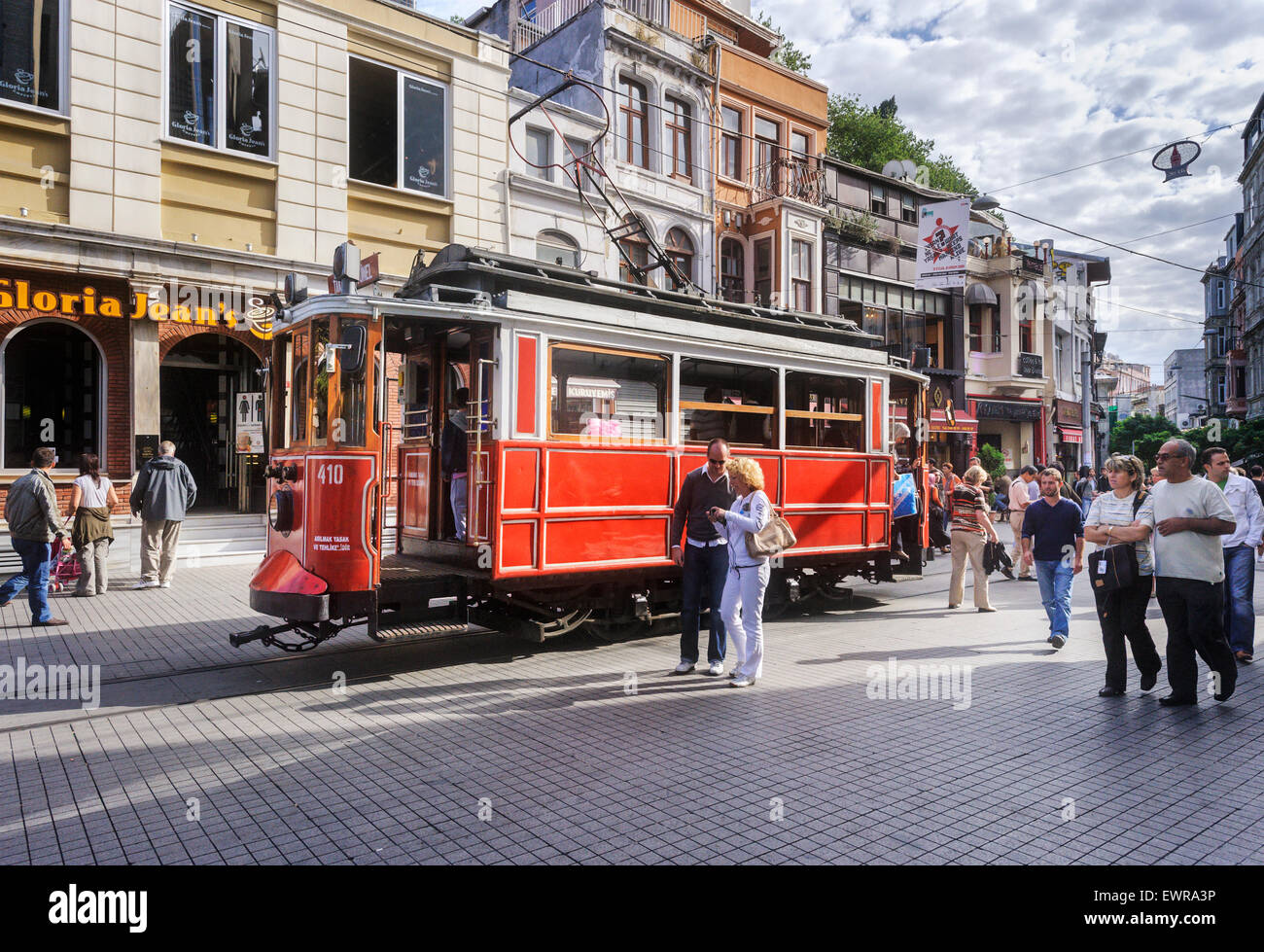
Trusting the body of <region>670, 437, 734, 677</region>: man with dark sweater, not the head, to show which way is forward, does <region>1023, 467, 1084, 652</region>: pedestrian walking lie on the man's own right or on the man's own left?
on the man's own left

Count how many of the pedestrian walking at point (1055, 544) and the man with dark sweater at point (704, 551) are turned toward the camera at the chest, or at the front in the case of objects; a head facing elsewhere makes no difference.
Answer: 2

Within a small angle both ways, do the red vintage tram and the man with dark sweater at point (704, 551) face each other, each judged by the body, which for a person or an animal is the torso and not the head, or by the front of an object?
no

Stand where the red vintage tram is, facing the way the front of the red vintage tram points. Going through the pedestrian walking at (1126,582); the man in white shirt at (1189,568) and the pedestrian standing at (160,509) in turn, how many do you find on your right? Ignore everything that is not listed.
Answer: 1

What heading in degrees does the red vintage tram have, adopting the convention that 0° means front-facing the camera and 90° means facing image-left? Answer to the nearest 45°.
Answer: approximately 45°

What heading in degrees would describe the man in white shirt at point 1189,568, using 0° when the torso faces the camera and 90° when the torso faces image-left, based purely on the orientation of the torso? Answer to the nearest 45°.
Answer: approximately 45°

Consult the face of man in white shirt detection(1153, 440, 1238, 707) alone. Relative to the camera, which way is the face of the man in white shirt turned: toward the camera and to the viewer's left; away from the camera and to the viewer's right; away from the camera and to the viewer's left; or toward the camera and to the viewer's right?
toward the camera and to the viewer's left

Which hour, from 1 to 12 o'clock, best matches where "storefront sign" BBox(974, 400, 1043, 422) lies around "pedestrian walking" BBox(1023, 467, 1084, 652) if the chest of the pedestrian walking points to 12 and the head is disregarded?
The storefront sign is roughly at 6 o'clock from the pedestrian walking.

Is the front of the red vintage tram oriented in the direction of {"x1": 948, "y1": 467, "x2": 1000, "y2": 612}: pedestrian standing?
no

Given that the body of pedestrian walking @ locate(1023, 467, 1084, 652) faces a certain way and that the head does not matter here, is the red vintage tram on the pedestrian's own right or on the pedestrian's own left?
on the pedestrian's own right

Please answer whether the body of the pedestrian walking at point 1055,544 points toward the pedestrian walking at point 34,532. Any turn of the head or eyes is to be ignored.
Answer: no

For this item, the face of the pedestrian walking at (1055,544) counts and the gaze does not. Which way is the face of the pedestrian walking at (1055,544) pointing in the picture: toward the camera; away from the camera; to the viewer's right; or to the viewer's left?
toward the camera

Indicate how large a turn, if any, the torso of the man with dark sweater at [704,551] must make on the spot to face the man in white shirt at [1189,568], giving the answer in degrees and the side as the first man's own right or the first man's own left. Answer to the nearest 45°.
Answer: approximately 90° to the first man's own left

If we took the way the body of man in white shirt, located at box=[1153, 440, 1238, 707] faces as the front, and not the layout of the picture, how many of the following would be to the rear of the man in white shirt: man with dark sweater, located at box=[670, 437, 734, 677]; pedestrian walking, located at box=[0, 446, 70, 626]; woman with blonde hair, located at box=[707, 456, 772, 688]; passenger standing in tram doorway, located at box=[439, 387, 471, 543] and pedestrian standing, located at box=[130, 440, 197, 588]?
0

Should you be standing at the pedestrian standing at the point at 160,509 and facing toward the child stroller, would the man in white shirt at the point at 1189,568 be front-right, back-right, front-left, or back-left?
back-left

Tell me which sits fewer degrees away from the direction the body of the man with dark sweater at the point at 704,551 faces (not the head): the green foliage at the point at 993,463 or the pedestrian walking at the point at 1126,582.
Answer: the pedestrian walking

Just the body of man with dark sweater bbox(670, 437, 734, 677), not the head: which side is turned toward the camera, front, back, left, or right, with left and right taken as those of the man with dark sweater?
front

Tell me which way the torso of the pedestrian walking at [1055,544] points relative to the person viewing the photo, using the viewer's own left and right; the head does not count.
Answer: facing the viewer
